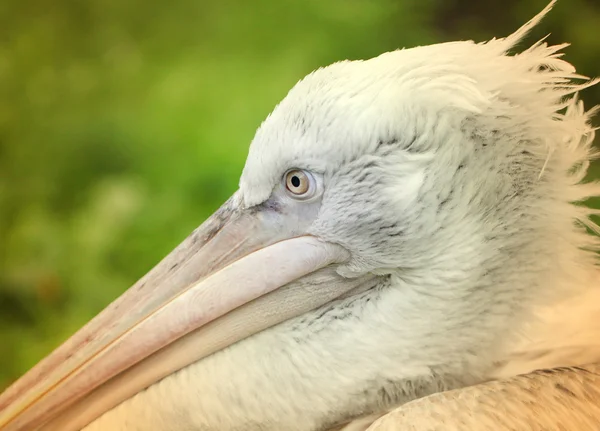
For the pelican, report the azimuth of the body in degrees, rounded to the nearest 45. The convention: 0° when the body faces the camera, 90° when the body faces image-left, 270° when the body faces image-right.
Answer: approximately 90°
